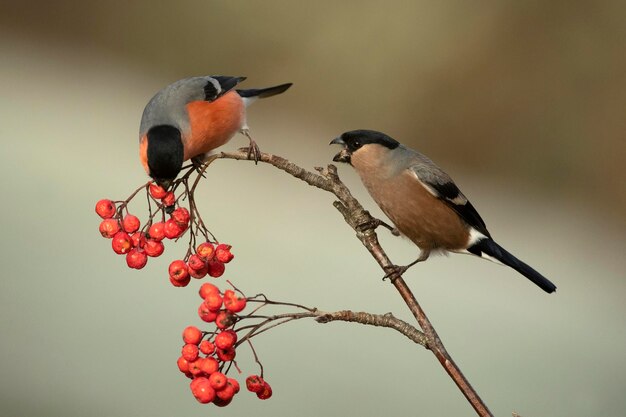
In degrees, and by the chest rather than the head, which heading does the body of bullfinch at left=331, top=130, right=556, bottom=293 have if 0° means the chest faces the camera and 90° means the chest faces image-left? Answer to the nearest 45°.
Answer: approximately 90°

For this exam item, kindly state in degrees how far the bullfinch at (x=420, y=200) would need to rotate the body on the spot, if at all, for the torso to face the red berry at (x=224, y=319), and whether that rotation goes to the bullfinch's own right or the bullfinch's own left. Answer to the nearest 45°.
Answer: approximately 45° to the bullfinch's own left

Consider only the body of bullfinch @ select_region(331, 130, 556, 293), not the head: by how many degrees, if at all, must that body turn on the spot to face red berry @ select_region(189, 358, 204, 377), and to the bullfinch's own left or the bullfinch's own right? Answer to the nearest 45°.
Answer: approximately 45° to the bullfinch's own left
